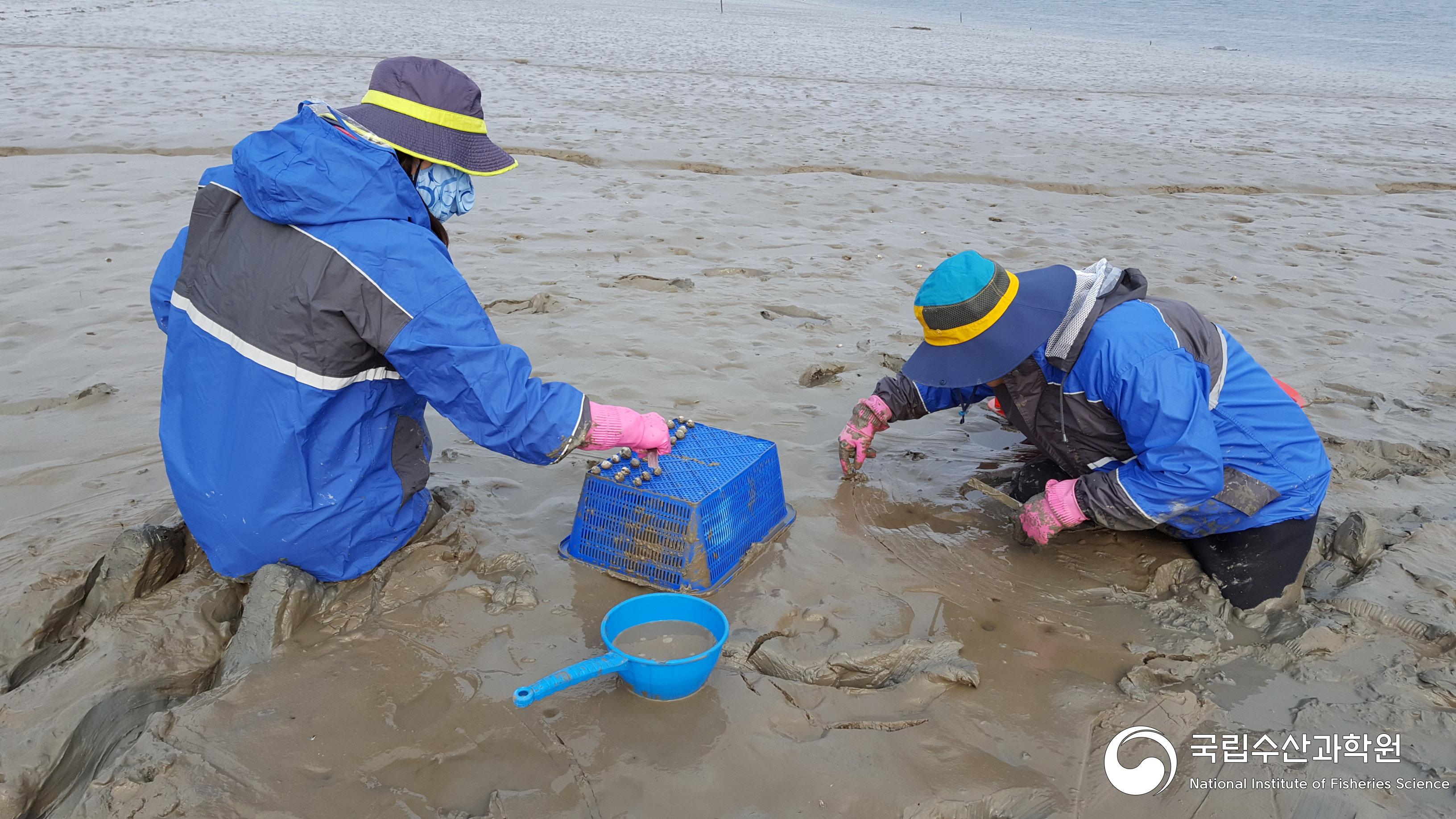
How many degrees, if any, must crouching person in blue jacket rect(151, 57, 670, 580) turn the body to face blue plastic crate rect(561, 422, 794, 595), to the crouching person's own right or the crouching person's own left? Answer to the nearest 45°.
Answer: approximately 45° to the crouching person's own right

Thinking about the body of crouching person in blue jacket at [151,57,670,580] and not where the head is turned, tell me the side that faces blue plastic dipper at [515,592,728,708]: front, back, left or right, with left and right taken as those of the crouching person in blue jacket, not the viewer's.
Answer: right

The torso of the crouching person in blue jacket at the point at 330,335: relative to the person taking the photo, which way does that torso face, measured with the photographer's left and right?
facing away from the viewer and to the right of the viewer

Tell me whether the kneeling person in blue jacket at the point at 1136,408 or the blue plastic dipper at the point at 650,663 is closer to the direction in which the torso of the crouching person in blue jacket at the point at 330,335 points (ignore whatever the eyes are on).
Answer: the kneeling person in blue jacket

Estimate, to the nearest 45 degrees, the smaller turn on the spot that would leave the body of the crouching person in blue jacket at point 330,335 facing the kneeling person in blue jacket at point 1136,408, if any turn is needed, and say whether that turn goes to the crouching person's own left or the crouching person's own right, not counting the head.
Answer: approximately 45° to the crouching person's own right

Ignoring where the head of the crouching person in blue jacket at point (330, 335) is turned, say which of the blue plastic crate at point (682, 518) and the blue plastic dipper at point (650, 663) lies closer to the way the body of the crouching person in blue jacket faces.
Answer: the blue plastic crate
